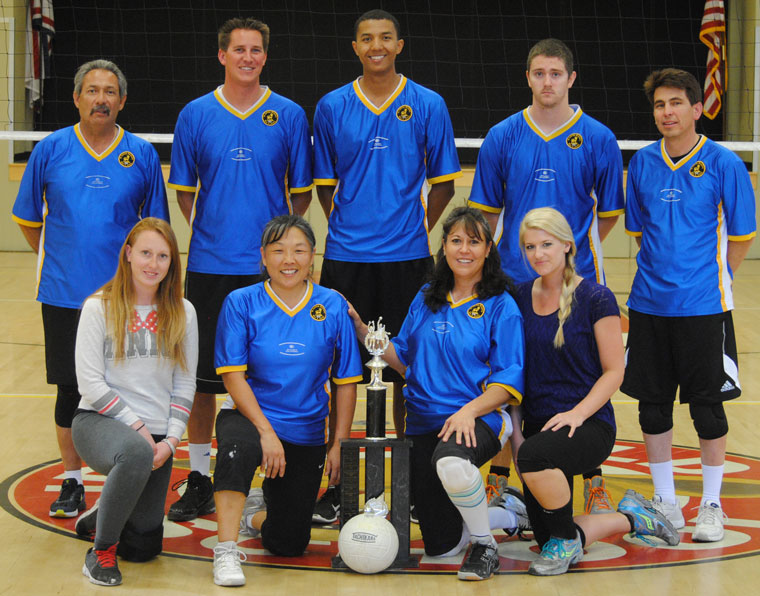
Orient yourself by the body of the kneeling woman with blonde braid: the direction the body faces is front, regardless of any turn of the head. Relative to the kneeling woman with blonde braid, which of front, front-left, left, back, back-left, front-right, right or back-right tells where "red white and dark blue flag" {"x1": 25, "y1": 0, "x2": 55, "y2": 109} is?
right

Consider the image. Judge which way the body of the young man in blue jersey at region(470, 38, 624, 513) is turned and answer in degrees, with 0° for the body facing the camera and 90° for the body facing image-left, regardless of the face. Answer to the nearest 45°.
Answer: approximately 0°

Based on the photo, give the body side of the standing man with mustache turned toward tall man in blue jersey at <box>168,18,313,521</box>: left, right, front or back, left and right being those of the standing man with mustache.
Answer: left

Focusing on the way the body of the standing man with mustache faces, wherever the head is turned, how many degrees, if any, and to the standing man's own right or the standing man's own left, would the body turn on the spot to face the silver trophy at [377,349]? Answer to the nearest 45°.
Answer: approximately 45° to the standing man's own left

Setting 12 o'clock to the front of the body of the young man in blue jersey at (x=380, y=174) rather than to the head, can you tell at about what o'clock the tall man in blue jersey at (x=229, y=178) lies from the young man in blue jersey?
The tall man in blue jersey is roughly at 3 o'clock from the young man in blue jersey.
